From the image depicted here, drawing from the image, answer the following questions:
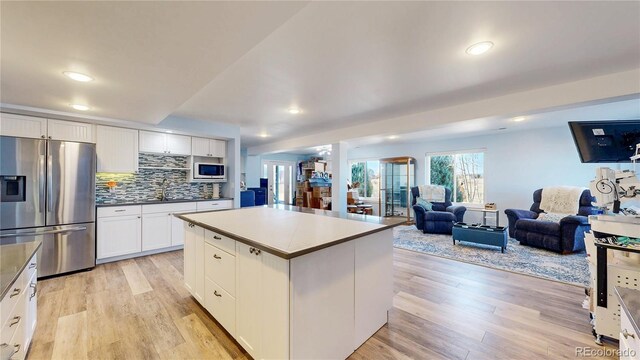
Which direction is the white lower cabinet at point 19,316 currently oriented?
to the viewer's right

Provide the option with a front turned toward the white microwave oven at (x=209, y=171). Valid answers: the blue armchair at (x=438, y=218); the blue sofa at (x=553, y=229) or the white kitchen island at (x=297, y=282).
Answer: the blue sofa

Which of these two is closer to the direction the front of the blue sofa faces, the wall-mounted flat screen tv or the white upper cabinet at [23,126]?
the white upper cabinet

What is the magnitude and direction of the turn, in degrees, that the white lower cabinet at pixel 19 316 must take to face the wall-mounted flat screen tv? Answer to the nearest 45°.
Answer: approximately 45° to its right

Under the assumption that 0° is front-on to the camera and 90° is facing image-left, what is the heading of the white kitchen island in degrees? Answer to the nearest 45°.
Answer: approximately 45°

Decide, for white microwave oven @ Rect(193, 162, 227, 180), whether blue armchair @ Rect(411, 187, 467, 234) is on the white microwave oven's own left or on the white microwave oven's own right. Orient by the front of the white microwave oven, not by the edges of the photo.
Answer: on the white microwave oven's own left

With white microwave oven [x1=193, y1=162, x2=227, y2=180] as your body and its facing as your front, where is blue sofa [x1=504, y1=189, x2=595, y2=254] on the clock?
The blue sofa is roughly at 10 o'clock from the white microwave oven.

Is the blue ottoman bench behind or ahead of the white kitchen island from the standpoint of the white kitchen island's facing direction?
behind

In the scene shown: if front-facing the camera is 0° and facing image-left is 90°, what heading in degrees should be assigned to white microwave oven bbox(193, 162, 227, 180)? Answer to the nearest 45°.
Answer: approximately 0°
